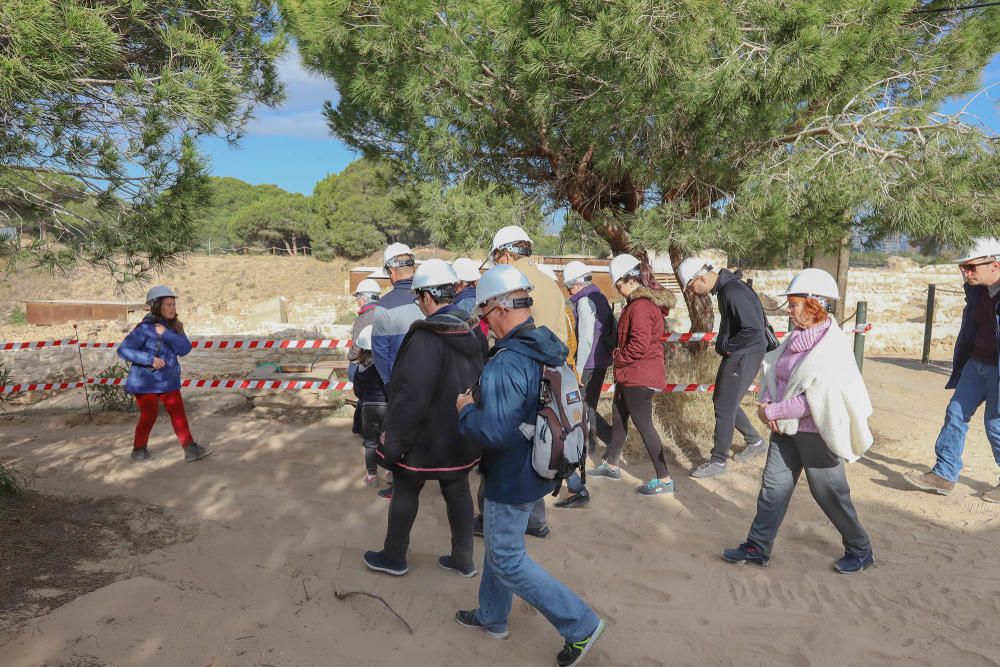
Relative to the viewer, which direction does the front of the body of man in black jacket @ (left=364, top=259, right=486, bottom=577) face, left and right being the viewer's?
facing away from the viewer and to the left of the viewer

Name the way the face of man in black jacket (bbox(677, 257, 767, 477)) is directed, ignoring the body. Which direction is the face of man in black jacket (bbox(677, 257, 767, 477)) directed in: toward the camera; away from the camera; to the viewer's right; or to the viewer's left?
to the viewer's left

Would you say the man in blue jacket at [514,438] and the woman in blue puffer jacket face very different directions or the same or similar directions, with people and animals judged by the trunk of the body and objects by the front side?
very different directions

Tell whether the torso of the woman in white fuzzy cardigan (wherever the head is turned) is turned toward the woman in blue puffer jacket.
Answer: yes

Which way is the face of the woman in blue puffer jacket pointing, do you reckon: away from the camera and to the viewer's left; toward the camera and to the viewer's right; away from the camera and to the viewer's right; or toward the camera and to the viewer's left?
toward the camera and to the viewer's right

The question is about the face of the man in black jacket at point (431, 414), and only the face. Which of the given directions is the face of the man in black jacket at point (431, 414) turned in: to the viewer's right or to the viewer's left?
to the viewer's left

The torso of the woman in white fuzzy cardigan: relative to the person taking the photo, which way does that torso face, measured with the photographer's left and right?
facing to the left of the viewer

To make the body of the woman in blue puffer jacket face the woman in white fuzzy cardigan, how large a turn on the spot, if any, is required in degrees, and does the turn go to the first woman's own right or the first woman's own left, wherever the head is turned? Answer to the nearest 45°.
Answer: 0° — they already face them

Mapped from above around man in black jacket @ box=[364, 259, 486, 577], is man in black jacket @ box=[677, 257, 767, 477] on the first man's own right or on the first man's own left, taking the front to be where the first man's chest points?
on the first man's own right

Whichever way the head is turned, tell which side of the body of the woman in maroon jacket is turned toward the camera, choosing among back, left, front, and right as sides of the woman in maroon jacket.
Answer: left
